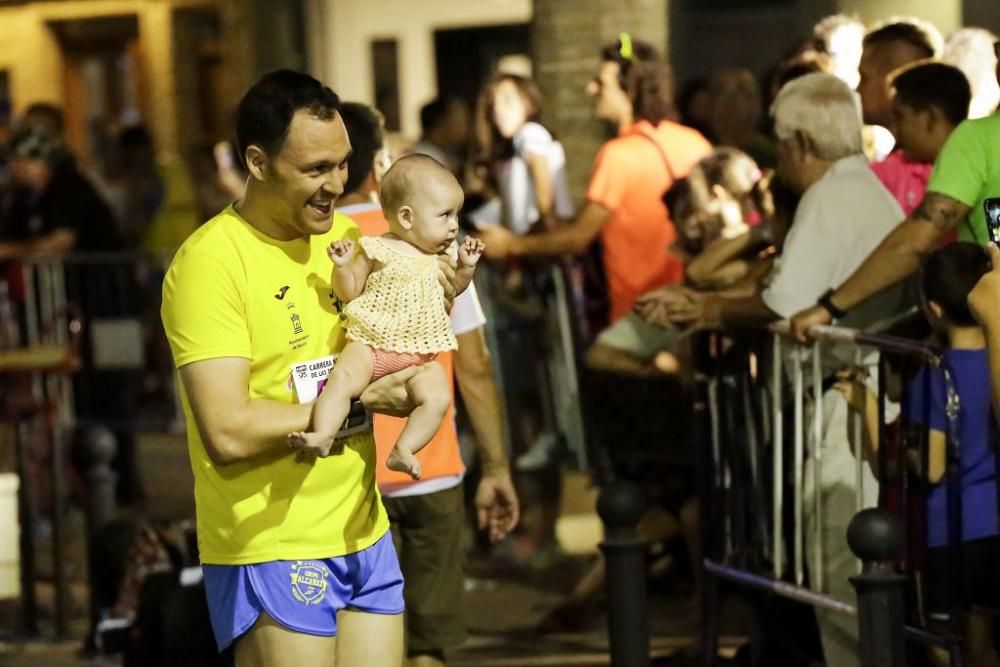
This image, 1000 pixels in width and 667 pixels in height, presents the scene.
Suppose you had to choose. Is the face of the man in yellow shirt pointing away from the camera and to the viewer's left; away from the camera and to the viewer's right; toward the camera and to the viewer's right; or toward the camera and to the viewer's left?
toward the camera and to the viewer's right

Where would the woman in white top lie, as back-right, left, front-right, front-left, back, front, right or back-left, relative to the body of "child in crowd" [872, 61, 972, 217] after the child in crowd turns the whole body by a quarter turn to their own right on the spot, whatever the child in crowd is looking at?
front-left

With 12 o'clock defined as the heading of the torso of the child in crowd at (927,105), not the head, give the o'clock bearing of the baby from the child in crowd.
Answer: The baby is roughly at 10 o'clock from the child in crowd.

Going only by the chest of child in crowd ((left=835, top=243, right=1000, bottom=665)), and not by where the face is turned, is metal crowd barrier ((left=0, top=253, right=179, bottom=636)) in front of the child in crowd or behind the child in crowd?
in front

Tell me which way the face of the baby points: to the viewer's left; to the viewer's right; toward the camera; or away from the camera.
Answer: to the viewer's right

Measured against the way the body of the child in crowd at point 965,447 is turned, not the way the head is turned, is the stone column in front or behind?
in front

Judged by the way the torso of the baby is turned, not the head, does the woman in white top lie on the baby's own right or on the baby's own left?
on the baby's own left

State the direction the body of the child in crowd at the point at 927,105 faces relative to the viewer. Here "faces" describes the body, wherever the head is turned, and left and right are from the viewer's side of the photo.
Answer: facing to the left of the viewer

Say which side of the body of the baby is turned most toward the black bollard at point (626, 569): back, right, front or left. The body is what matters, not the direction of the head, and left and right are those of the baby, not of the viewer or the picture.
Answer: left
